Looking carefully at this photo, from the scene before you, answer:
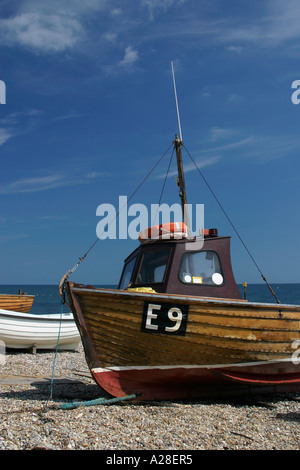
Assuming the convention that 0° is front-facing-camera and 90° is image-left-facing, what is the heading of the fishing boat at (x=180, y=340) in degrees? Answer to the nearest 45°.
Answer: approximately 45°
